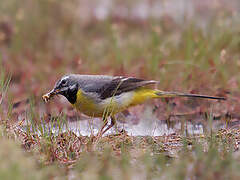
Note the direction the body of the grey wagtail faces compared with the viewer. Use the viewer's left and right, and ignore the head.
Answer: facing to the left of the viewer
